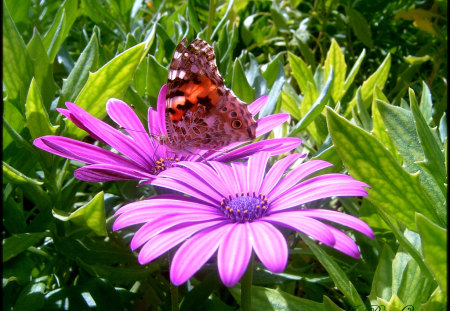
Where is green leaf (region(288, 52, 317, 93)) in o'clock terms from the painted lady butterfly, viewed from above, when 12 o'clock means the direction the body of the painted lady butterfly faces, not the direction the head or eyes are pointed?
The green leaf is roughly at 4 o'clock from the painted lady butterfly.

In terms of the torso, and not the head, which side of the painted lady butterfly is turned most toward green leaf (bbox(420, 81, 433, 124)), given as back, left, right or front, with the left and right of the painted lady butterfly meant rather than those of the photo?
back

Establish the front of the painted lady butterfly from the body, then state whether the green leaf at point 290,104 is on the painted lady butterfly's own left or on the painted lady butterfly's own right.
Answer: on the painted lady butterfly's own right

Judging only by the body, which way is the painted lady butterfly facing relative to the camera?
to the viewer's left

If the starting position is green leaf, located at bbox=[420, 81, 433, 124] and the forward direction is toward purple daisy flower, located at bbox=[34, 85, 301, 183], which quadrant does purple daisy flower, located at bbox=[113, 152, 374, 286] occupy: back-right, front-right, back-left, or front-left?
front-left

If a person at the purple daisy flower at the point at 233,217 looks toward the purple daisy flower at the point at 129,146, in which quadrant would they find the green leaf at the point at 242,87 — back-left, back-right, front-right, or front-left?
front-right
